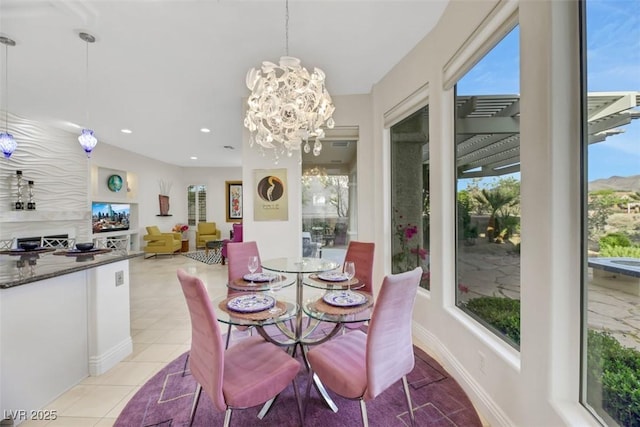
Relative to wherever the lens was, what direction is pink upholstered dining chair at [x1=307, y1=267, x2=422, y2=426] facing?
facing away from the viewer and to the left of the viewer

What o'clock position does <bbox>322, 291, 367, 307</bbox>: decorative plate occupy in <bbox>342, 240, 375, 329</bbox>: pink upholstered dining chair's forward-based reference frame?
The decorative plate is roughly at 11 o'clock from the pink upholstered dining chair.

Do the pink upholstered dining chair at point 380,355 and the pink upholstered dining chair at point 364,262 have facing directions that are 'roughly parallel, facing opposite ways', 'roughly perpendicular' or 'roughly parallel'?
roughly perpendicular

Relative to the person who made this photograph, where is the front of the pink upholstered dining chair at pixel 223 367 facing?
facing away from the viewer and to the right of the viewer

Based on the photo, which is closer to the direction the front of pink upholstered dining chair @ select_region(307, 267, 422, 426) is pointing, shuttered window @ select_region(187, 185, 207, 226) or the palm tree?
the shuttered window

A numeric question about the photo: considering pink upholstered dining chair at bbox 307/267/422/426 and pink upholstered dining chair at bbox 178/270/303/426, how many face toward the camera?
0

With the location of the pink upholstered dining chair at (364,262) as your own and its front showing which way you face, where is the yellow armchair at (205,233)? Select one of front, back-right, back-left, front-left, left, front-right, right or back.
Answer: right

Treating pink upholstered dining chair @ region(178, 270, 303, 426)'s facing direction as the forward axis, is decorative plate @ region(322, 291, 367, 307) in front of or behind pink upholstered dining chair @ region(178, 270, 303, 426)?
in front

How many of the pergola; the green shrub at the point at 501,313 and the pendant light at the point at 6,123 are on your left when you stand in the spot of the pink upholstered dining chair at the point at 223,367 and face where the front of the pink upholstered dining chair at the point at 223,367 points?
1

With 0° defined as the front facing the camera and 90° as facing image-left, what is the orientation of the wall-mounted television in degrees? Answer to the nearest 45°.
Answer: approximately 315°

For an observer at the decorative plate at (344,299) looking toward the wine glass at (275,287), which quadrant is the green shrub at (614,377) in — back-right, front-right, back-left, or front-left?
back-left

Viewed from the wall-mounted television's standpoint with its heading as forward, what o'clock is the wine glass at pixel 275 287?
The wine glass is roughly at 1 o'clock from the wall-mounted television.

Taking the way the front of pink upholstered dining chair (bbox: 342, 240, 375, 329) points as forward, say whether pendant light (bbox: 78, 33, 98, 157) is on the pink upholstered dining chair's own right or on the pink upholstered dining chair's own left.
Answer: on the pink upholstered dining chair's own right

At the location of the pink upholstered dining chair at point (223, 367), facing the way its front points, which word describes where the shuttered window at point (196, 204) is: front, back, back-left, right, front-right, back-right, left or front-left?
front-left
